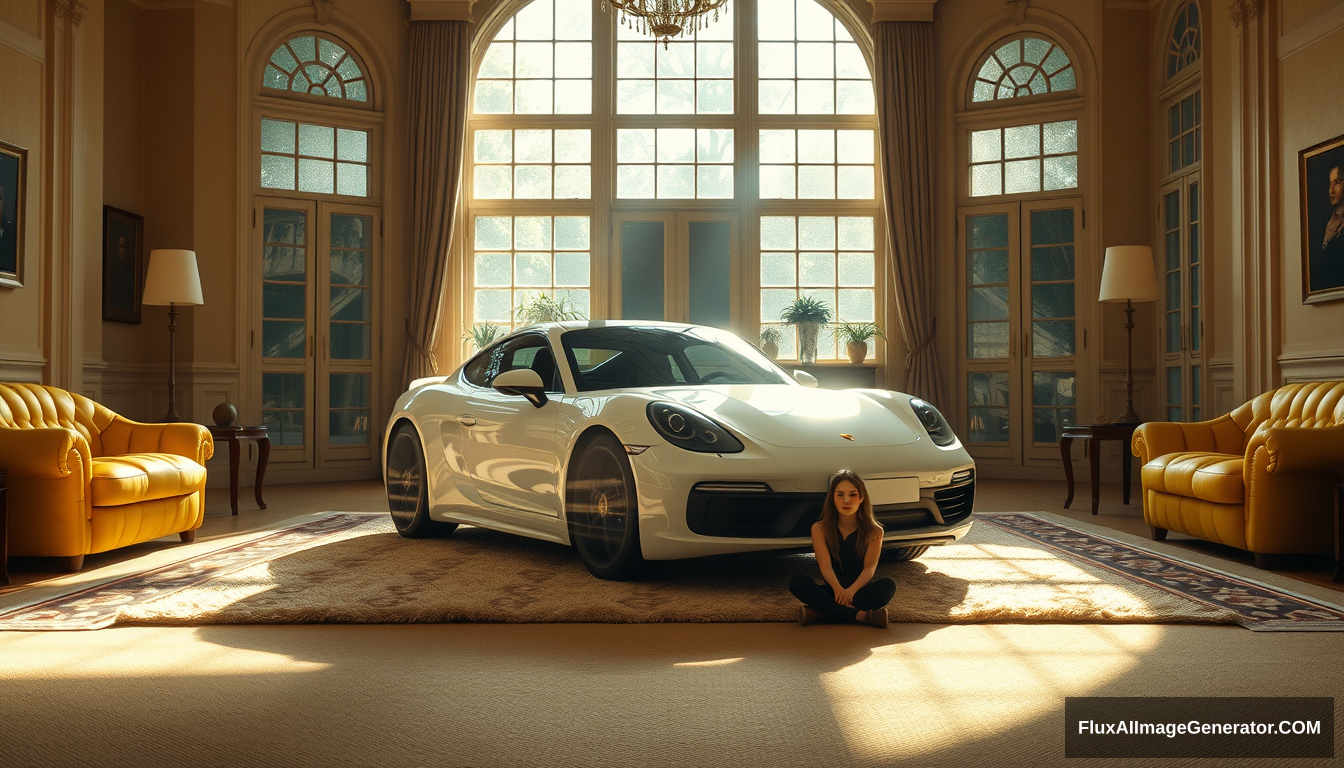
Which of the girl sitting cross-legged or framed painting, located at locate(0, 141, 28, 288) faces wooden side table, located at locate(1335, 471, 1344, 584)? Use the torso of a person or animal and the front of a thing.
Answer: the framed painting

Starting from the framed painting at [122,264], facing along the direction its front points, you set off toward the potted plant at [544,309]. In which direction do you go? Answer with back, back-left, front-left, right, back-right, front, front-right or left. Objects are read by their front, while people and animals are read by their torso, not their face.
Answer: front-left

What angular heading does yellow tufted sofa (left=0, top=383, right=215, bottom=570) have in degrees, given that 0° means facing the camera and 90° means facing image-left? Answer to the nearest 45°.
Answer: approximately 315°

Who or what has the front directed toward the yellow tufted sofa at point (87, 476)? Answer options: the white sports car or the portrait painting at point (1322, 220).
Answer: the portrait painting

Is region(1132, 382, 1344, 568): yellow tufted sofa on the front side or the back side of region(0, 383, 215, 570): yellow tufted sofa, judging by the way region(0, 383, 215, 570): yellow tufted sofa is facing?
on the front side

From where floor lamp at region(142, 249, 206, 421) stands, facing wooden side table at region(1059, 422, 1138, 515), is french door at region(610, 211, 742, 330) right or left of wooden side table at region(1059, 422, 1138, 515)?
left

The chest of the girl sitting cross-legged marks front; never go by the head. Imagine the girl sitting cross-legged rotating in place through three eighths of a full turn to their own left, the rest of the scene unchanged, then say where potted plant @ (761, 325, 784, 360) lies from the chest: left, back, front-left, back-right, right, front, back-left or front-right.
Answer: front-left

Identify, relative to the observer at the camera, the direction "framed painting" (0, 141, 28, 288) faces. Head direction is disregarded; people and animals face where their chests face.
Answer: facing the viewer and to the right of the viewer

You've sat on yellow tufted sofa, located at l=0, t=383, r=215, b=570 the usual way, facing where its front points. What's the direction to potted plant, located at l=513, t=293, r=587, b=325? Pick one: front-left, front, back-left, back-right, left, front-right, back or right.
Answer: left

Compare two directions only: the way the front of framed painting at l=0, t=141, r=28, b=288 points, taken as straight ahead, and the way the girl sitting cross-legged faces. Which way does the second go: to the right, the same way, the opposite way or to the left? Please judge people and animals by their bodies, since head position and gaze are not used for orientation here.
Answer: to the right

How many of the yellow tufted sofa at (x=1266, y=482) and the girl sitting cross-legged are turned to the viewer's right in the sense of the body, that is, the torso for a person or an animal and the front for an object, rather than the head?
0

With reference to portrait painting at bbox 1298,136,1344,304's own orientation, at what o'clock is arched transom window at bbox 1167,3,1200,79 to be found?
The arched transom window is roughly at 4 o'clock from the portrait painting.

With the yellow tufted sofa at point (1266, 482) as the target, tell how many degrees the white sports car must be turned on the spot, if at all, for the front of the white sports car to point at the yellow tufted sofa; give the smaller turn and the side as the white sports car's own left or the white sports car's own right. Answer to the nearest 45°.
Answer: approximately 45° to the white sports car's own left

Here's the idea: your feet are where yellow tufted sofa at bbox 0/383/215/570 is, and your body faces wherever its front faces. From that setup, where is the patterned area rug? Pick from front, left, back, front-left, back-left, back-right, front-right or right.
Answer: front

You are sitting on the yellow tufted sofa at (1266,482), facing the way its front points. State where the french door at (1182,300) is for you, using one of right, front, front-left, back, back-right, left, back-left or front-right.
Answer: back-right

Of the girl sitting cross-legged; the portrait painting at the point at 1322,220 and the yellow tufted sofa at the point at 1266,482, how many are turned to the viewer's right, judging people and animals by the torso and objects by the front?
0
